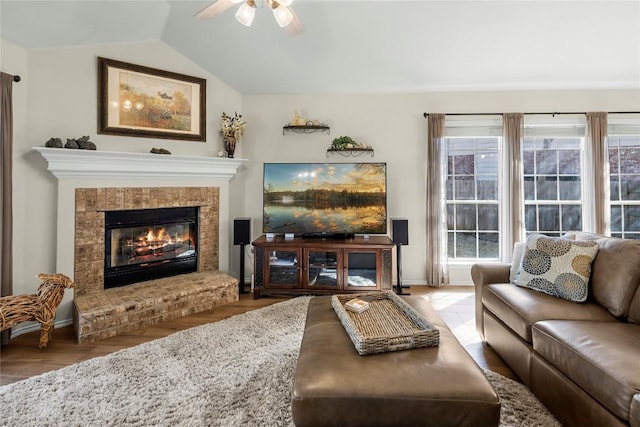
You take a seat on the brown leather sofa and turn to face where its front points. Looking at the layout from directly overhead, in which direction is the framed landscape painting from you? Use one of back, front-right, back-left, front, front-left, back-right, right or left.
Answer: front-right

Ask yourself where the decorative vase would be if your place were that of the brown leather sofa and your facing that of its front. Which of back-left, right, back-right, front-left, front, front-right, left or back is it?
front-right

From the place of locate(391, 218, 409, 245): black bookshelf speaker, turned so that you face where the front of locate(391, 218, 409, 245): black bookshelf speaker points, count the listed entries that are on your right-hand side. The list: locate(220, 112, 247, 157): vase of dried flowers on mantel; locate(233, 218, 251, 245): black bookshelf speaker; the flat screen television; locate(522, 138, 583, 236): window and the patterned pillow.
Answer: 3

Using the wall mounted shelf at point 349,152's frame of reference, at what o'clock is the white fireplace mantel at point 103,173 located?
The white fireplace mantel is roughly at 2 o'clock from the wall mounted shelf.

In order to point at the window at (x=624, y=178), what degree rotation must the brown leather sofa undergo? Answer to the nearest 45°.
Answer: approximately 135° to its right

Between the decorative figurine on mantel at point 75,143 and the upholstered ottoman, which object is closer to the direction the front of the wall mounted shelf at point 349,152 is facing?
the upholstered ottoman

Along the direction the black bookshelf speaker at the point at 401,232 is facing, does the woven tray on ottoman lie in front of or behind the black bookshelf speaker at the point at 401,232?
in front

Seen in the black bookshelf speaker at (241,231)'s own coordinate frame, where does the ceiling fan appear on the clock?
The ceiling fan is roughly at 12 o'clock from the black bookshelf speaker.

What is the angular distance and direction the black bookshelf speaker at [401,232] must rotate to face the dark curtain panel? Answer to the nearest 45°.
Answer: approximately 45° to its right

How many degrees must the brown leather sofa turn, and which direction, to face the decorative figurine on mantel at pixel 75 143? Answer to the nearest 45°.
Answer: approximately 45° to its right

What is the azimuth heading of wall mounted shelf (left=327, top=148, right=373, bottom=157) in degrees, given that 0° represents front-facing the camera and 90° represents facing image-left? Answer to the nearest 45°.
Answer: approximately 0°

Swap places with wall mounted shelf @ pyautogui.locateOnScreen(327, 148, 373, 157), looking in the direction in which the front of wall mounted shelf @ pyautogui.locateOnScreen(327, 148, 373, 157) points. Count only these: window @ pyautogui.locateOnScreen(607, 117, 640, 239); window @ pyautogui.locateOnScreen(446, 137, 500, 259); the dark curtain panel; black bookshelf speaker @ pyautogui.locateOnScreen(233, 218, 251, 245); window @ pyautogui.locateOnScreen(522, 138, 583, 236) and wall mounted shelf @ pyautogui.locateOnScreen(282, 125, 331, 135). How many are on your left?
3

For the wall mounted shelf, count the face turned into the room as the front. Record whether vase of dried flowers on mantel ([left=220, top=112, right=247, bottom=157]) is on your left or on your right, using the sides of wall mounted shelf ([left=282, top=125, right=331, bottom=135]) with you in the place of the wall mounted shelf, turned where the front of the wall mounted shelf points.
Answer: on your right

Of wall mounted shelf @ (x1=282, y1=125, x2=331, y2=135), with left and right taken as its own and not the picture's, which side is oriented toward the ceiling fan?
front
